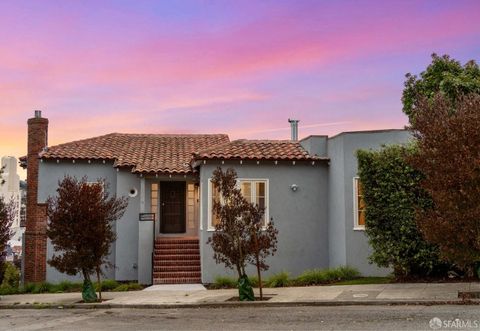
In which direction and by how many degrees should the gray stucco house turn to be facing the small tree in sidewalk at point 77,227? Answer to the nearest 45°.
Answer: approximately 45° to its right

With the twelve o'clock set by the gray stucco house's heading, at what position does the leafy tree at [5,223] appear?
The leafy tree is roughly at 2 o'clock from the gray stucco house.

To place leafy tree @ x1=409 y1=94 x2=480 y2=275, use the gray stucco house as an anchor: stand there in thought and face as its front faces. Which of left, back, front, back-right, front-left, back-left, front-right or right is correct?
front-left

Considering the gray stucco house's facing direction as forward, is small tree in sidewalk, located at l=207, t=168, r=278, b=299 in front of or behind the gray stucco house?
in front

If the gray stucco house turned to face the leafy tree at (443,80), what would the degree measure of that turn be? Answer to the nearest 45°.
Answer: approximately 90° to its left

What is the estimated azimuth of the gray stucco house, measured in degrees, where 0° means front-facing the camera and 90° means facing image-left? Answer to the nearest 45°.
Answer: approximately 0°

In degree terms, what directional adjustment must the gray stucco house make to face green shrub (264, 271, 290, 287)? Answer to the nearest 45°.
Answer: approximately 45° to its left

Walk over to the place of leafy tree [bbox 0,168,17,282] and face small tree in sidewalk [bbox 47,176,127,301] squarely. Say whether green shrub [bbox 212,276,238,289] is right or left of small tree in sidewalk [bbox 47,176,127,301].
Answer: left

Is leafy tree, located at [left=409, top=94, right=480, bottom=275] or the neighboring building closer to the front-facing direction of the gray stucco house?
the leafy tree

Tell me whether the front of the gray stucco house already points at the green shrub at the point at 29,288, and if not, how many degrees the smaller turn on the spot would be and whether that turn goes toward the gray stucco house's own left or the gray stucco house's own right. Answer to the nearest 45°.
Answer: approximately 90° to the gray stucco house's own right

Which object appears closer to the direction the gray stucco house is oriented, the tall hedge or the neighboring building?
the tall hedge
